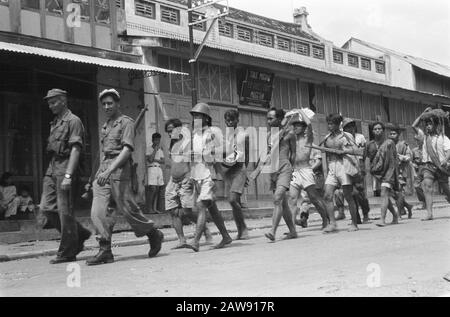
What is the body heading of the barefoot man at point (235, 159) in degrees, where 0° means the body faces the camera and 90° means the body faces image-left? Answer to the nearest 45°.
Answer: approximately 45°

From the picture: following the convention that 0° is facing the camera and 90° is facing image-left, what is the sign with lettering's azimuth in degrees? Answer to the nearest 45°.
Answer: approximately 0°

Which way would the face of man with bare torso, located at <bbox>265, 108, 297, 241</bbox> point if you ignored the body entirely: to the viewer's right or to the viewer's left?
to the viewer's left

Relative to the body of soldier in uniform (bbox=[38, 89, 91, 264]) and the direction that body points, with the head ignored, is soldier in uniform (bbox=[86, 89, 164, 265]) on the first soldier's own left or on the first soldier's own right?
on the first soldier's own left

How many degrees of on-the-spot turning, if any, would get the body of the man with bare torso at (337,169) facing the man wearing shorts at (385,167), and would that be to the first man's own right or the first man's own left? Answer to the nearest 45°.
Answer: approximately 180°

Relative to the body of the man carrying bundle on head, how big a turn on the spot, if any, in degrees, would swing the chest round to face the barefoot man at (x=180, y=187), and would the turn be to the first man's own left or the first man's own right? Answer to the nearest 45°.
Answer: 0° — they already face them

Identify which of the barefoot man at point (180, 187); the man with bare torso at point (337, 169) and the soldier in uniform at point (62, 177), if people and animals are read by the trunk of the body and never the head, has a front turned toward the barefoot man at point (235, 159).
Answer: the man with bare torso

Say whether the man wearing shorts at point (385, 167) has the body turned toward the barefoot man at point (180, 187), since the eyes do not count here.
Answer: yes

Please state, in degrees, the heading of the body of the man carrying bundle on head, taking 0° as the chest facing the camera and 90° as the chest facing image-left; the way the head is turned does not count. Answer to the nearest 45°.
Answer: approximately 45°
